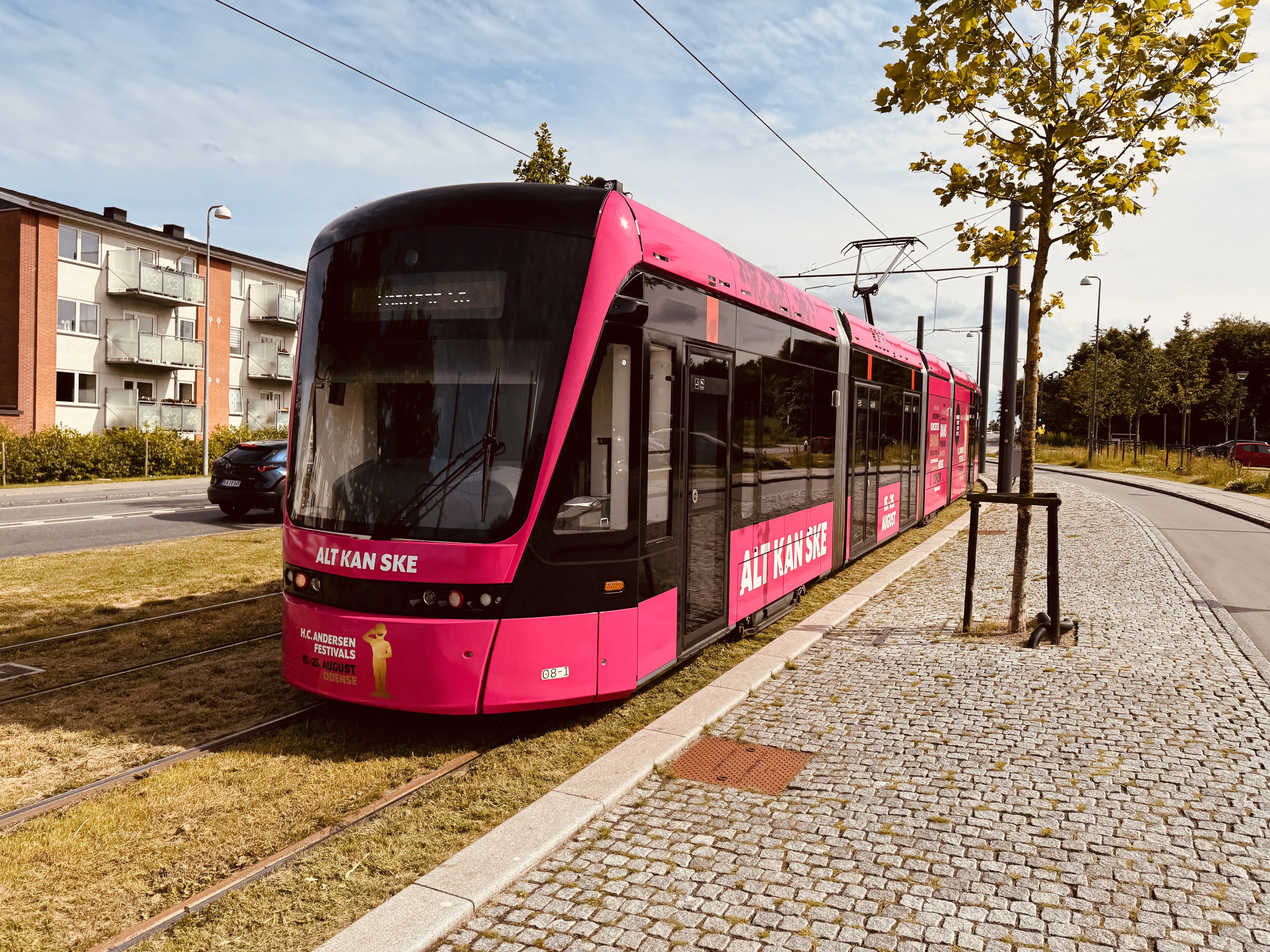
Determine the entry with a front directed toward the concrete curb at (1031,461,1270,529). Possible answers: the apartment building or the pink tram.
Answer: the apartment building

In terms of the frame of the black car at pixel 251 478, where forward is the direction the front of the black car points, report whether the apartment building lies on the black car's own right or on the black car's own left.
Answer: on the black car's own left

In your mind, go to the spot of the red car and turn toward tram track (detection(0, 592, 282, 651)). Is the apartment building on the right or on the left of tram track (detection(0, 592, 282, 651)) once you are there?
right

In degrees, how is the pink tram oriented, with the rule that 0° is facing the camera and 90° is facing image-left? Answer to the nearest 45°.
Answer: approximately 45°

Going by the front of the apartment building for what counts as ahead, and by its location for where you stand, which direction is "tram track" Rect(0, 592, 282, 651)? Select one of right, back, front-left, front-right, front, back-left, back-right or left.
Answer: front-right

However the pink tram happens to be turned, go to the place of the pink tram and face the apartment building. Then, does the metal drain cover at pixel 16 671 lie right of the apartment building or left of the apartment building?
left

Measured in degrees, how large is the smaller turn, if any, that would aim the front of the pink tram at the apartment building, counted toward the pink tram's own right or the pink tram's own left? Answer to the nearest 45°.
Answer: approximately 90° to the pink tram's own right

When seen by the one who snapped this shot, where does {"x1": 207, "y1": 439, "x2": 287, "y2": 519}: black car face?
facing away from the viewer and to the right of the viewer

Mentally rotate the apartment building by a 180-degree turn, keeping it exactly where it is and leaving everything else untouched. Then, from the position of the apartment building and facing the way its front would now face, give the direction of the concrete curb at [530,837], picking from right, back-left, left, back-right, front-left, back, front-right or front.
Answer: back-left

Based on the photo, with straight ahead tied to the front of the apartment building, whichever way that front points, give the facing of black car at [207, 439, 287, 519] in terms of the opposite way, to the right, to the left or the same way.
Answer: to the left

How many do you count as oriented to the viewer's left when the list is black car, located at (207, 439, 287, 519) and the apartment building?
0

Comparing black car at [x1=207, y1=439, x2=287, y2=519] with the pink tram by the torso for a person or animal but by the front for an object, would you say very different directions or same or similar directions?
very different directions

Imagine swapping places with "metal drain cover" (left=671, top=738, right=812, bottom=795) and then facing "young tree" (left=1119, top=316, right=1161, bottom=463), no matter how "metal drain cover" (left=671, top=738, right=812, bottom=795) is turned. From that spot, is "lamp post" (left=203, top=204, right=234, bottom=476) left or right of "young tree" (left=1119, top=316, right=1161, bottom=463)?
left

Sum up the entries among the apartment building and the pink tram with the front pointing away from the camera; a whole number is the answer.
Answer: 0

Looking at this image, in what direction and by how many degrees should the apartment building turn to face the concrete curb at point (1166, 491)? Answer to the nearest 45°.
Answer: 0° — it already faces it

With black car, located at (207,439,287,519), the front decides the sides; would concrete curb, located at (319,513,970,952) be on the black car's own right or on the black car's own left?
on the black car's own right

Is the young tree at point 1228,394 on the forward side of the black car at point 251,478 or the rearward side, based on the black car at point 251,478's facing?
on the forward side
